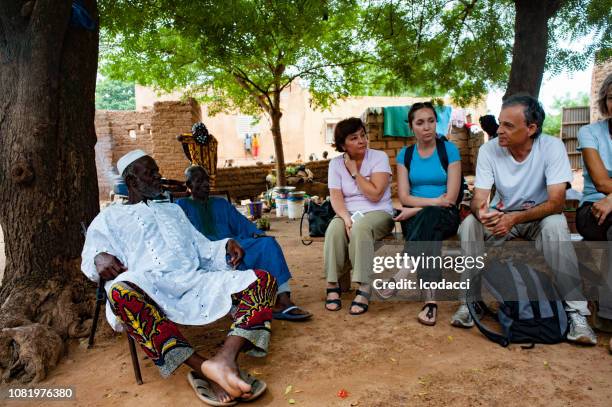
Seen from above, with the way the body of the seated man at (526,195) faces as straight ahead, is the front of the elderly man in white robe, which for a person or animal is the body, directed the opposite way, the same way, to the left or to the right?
to the left

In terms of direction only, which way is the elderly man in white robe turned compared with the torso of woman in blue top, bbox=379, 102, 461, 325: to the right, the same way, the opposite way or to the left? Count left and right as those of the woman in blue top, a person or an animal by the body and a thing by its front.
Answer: to the left

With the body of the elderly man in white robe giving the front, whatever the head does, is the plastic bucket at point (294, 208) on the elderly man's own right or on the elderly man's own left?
on the elderly man's own left

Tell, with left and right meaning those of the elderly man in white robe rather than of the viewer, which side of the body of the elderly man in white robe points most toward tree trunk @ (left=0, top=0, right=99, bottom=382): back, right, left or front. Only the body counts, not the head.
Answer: back

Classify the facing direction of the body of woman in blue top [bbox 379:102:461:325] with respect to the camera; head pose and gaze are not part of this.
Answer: toward the camera

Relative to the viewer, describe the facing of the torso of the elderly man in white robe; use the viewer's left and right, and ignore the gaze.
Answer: facing the viewer and to the right of the viewer

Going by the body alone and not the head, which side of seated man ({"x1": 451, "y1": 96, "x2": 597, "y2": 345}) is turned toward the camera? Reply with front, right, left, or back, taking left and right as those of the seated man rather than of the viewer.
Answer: front

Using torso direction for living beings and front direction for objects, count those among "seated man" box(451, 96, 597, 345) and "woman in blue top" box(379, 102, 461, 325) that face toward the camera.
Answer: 2

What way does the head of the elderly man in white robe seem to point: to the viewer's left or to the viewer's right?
to the viewer's right

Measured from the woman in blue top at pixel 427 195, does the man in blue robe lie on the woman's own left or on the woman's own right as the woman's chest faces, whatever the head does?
on the woman's own right
